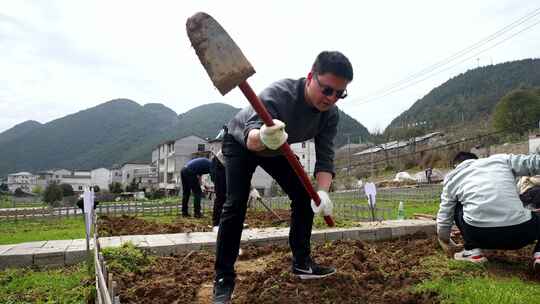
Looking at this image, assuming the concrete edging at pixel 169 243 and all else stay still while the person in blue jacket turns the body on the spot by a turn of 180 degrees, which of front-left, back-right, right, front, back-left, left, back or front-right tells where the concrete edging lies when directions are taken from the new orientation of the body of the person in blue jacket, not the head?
left

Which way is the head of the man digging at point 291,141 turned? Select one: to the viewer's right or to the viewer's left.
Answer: to the viewer's right

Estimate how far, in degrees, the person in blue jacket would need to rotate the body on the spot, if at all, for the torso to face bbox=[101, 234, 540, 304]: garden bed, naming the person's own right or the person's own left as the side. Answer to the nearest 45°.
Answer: approximately 90° to the person's own right

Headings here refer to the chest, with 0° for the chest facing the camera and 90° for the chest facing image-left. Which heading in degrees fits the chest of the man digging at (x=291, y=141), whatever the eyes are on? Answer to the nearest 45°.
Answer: approximately 315°

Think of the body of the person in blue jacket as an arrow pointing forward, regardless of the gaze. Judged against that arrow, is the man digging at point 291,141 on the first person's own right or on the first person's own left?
on the first person's own right

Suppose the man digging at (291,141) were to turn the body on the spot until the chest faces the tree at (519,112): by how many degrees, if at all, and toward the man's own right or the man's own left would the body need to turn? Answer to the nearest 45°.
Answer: approximately 90° to the man's own left

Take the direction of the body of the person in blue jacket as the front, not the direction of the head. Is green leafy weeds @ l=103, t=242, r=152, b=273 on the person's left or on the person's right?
on the person's right

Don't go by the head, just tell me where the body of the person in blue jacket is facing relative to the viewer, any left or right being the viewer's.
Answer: facing to the right of the viewer

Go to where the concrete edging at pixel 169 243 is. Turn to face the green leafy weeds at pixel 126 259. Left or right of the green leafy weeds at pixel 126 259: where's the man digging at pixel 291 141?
left
